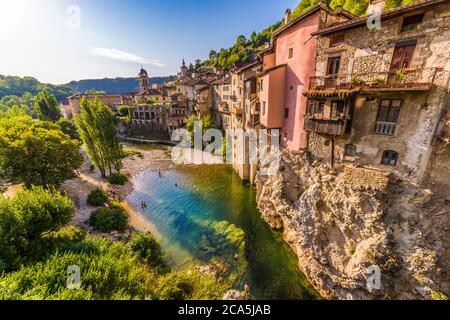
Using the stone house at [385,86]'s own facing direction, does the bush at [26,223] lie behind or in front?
in front

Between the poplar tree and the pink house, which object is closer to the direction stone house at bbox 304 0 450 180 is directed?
the poplar tree

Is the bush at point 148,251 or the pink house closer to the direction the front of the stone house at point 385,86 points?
the bush

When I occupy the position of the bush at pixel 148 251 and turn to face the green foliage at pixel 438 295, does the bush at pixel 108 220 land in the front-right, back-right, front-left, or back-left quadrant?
back-left

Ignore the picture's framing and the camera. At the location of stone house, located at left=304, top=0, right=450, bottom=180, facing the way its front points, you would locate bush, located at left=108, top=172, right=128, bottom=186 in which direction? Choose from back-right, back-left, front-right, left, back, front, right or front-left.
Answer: front-right

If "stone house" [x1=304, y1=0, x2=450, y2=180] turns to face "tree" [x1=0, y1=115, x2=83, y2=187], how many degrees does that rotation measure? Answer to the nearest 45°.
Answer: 0° — it already faces it

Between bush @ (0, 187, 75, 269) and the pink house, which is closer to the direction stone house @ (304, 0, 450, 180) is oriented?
the bush

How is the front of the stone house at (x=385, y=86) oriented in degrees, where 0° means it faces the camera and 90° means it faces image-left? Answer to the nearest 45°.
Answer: approximately 45°

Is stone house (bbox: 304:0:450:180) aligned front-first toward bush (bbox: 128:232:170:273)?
yes

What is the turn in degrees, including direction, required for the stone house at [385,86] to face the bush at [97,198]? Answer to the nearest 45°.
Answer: approximately 45° to its right
